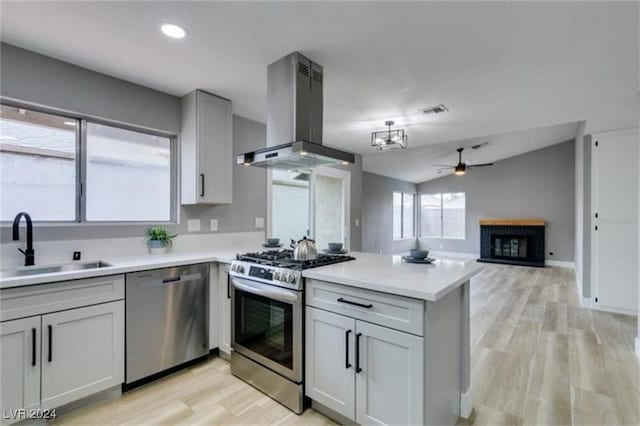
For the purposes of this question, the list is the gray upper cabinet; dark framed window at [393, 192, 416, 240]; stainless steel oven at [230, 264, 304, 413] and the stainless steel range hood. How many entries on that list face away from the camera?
0

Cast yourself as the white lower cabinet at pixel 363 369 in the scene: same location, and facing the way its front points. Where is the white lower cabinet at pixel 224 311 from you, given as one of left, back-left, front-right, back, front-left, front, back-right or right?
right

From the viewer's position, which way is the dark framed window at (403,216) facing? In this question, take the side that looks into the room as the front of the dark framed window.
facing the viewer and to the right of the viewer

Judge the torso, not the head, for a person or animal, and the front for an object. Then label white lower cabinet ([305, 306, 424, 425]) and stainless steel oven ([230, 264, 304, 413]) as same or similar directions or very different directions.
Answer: same or similar directions

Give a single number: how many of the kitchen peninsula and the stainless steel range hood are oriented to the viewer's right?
0

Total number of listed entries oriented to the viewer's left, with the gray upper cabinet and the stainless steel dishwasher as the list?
0

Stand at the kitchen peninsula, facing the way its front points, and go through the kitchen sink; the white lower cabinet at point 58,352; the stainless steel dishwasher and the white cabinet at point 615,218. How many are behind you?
1

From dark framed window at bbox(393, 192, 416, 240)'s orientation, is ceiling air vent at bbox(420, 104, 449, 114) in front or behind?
in front

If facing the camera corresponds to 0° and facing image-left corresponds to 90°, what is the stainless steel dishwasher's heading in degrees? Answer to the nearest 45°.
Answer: approximately 315°

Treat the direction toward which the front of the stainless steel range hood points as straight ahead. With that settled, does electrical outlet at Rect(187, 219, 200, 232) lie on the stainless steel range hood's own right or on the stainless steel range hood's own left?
on the stainless steel range hood's own right

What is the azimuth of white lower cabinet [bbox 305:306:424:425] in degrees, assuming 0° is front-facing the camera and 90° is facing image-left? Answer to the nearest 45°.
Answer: approximately 45°

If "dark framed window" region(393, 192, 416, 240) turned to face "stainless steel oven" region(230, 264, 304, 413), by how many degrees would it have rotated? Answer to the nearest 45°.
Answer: approximately 45° to its right

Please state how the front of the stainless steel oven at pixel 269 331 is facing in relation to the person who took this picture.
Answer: facing the viewer and to the left of the viewer

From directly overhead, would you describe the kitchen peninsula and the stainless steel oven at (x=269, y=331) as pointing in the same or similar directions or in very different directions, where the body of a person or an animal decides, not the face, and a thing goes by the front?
same or similar directions

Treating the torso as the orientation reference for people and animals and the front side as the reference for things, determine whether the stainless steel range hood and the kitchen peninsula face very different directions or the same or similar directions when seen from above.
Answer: same or similar directions

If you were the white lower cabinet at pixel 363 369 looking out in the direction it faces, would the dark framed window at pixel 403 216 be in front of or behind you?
behind
